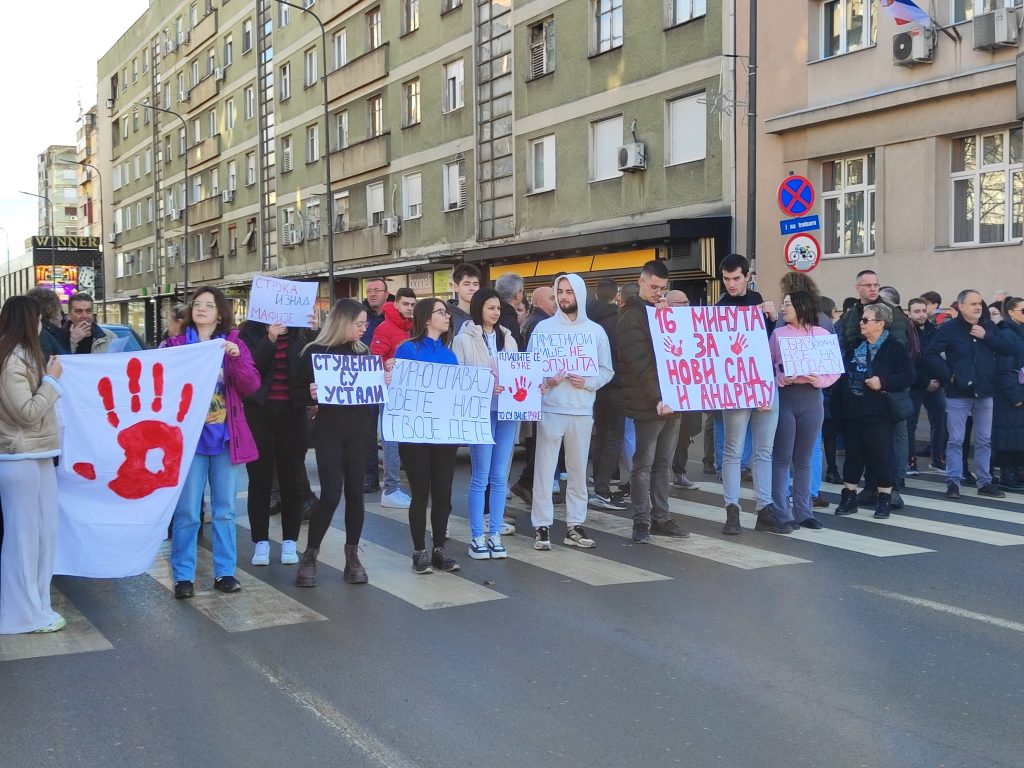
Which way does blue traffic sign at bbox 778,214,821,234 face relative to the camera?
toward the camera

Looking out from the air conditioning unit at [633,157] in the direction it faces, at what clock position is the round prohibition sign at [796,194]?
The round prohibition sign is roughly at 10 o'clock from the air conditioning unit.

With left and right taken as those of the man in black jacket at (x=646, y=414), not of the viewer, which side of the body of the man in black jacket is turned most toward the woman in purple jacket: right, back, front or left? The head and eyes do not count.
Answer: right

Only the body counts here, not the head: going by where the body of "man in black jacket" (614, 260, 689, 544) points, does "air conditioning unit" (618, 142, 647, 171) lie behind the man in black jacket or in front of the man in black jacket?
behind

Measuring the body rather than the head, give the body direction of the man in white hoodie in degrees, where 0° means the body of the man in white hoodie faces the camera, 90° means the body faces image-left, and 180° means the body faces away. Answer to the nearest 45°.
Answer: approximately 0°

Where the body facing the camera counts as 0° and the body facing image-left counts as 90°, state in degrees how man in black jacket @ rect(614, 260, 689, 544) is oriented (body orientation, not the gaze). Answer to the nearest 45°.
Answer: approximately 315°

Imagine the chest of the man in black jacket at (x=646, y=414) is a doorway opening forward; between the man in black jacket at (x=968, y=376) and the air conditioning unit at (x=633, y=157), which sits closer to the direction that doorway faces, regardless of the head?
the man in black jacket

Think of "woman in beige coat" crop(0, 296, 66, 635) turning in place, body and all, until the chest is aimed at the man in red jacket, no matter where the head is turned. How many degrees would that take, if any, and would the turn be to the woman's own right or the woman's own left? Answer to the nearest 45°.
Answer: approximately 45° to the woman's own left

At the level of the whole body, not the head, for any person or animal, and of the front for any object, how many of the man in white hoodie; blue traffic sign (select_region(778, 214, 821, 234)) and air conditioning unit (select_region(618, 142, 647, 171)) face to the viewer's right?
0

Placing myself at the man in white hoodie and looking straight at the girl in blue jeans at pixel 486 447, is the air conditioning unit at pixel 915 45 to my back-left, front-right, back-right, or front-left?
back-right

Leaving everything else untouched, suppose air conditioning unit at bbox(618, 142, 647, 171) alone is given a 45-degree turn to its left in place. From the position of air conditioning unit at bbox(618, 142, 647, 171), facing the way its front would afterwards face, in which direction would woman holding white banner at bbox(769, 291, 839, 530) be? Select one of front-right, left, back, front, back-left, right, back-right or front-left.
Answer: front

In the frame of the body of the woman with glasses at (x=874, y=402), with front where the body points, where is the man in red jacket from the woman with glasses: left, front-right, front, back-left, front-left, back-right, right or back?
front-right

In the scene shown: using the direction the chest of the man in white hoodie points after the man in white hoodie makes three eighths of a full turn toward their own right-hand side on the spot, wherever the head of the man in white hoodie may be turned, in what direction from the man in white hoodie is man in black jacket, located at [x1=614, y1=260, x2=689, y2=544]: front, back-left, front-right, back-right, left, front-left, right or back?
right
